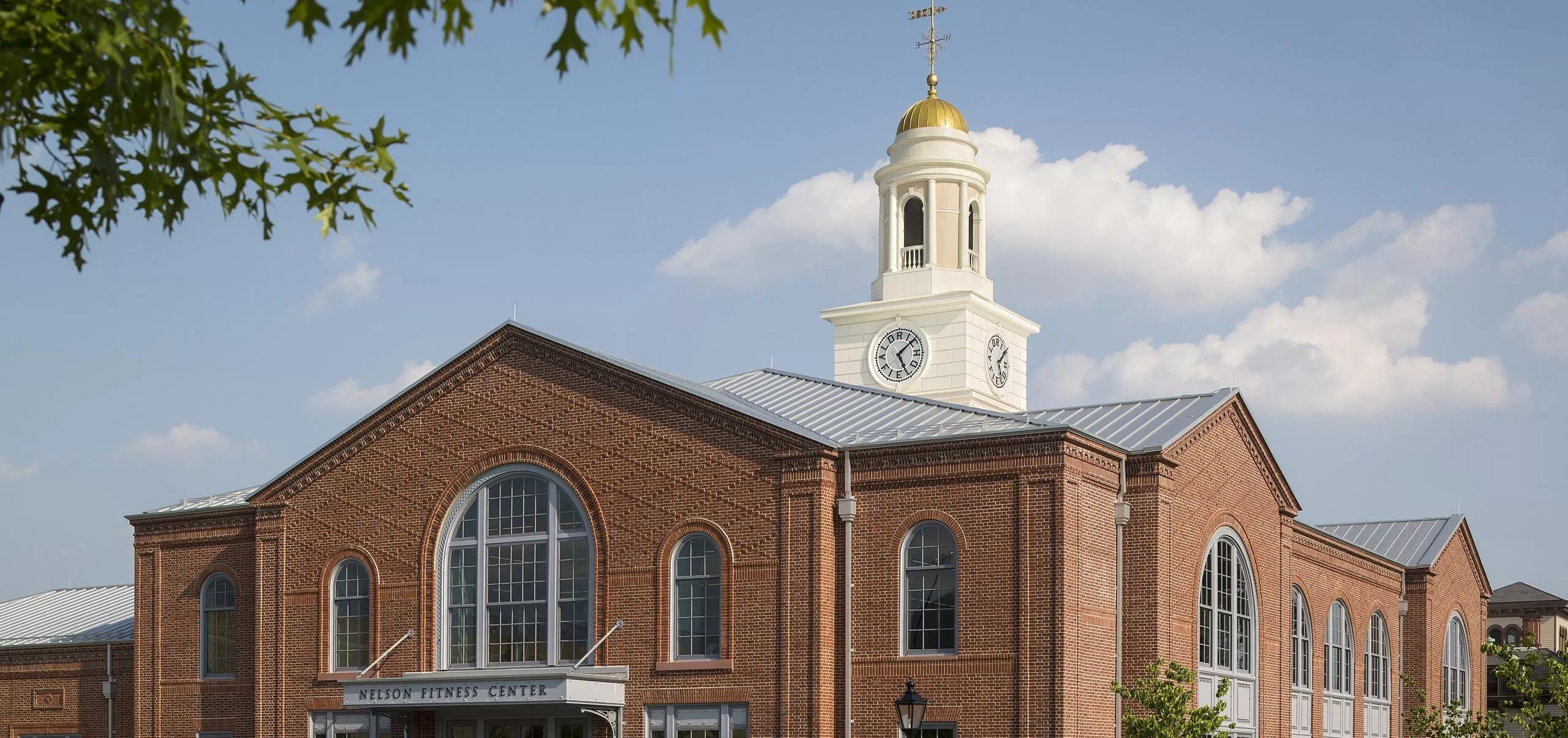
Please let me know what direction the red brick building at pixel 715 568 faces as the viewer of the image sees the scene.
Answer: facing the viewer and to the left of the viewer
